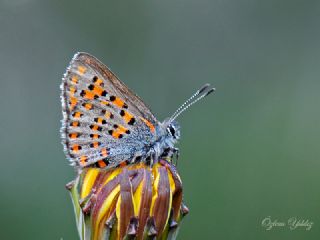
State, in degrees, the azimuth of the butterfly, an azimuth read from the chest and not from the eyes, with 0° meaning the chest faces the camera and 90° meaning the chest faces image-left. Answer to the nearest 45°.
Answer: approximately 270°
